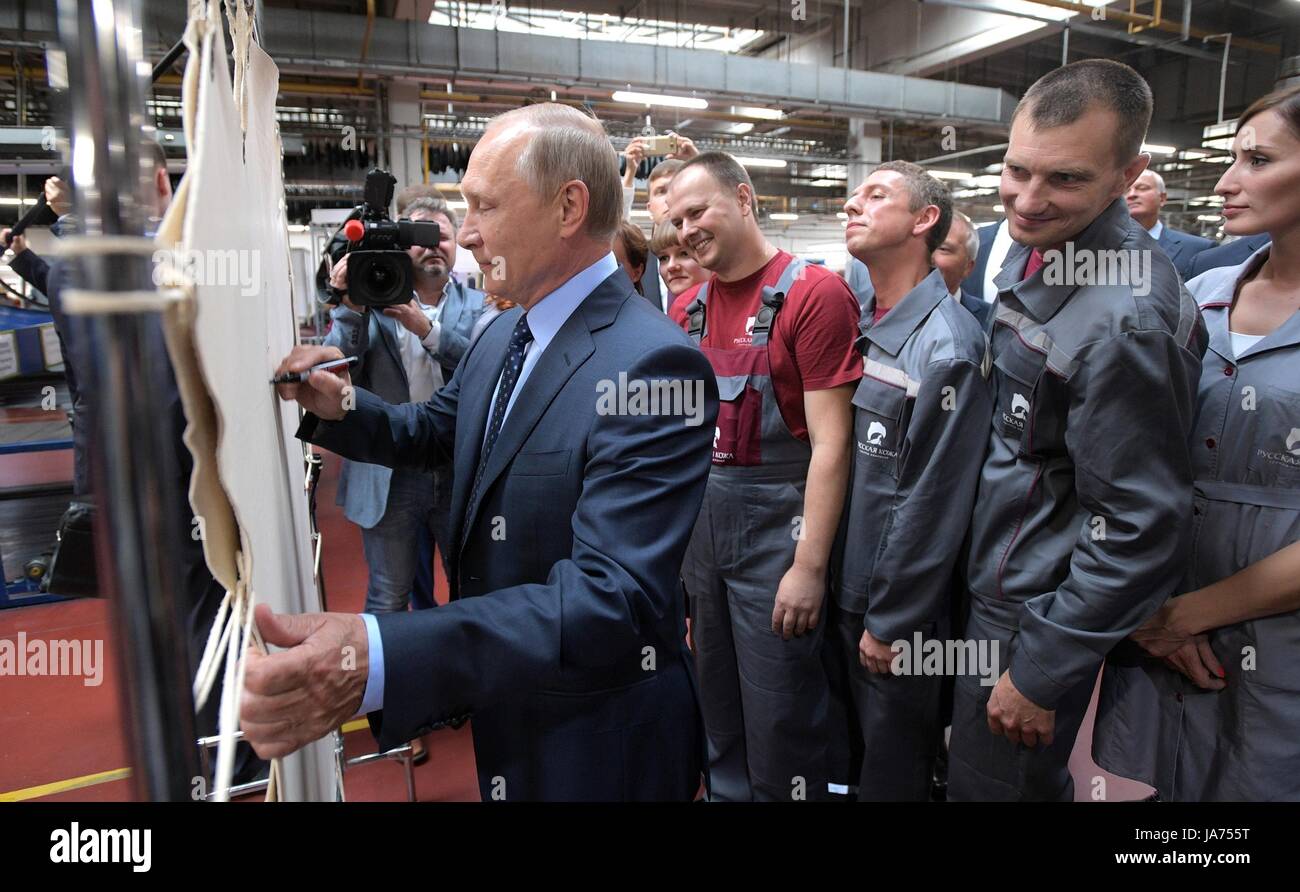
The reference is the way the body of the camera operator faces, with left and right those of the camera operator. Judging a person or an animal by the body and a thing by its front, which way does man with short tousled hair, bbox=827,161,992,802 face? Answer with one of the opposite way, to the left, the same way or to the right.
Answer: to the right

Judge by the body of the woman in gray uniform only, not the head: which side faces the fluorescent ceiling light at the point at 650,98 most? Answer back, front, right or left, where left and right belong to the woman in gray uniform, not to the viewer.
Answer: right

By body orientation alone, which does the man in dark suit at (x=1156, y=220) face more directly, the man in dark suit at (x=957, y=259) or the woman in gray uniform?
the man in dark suit

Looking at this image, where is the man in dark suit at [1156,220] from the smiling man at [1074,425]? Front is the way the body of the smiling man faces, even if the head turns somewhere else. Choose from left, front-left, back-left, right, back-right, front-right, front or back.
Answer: back-right

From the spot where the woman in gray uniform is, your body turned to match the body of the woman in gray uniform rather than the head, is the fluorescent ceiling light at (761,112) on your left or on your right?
on your right

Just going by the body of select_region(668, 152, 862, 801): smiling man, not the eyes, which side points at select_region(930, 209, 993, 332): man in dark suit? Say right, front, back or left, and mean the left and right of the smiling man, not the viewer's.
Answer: back
